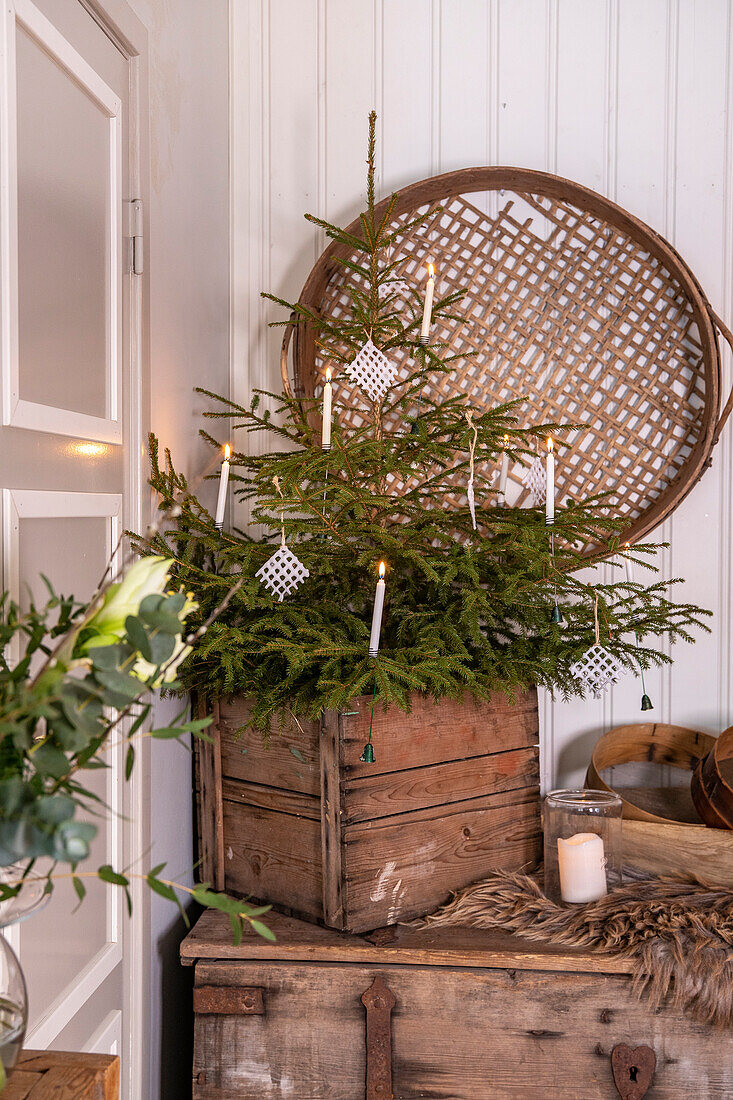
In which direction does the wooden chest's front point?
toward the camera
